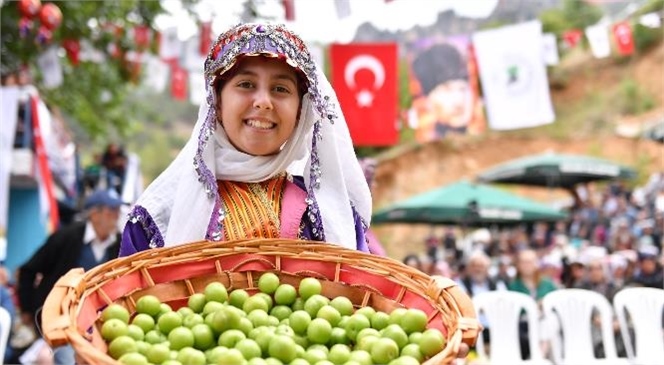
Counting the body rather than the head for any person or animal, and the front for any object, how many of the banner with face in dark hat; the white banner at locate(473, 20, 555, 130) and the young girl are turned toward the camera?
3

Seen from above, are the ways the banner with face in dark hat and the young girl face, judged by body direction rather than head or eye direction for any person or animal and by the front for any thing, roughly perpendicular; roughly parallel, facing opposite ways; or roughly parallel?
roughly parallel

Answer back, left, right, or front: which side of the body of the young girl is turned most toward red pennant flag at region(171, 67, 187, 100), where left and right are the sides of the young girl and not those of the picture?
back

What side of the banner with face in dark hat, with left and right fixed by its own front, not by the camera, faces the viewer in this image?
front

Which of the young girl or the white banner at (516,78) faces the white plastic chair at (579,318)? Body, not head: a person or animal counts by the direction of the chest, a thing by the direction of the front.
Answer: the white banner

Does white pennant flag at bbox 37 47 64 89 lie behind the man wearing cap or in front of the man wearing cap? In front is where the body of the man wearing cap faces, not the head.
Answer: behind

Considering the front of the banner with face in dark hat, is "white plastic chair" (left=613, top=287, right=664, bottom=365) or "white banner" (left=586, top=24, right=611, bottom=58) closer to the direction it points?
the white plastic chair

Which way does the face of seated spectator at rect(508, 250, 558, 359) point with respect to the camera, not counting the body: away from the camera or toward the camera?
toward the camera

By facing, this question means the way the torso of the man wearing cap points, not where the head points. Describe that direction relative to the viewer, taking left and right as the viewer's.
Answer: facing the viewer and to the right of the viewer

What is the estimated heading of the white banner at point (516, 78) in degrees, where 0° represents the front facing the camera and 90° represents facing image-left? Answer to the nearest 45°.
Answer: approximately 0°

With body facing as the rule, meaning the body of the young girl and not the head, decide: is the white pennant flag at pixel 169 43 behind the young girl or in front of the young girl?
behind

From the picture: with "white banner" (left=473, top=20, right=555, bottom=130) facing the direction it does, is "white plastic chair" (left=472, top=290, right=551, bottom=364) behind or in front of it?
in front

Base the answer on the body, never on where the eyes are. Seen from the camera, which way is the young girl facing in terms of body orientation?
toward the camera
